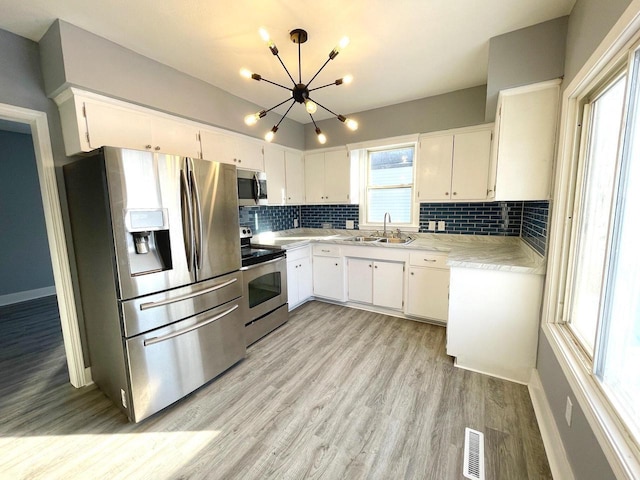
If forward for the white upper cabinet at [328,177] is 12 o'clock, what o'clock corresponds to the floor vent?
The floor vent is roughly at 10 o'clock from the white upper cabinet.

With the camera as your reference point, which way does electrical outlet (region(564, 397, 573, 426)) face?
facing to the left of the viewer

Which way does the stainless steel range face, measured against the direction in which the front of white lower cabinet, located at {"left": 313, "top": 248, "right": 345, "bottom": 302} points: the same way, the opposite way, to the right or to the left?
to the left

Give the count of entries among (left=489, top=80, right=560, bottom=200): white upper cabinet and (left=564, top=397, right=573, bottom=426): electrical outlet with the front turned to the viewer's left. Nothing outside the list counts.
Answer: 2

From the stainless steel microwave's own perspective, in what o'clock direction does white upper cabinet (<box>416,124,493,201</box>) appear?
The white upper cabinet is roughly at 11 o'clock from the stainless steel microwave.

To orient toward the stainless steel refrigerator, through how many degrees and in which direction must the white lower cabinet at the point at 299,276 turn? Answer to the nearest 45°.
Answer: approximately 90° to its right

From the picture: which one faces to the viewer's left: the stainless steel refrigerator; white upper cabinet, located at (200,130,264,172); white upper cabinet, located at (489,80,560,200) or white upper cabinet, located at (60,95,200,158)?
white upper cabinet, located at (489,80,560,200)
